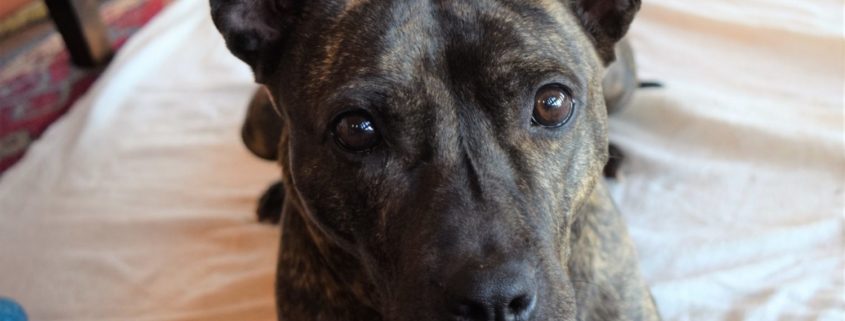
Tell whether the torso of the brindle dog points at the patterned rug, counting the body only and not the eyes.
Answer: no

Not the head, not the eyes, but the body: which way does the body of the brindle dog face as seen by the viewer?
toward the camera

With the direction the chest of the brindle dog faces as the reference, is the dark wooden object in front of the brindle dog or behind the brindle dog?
behind
